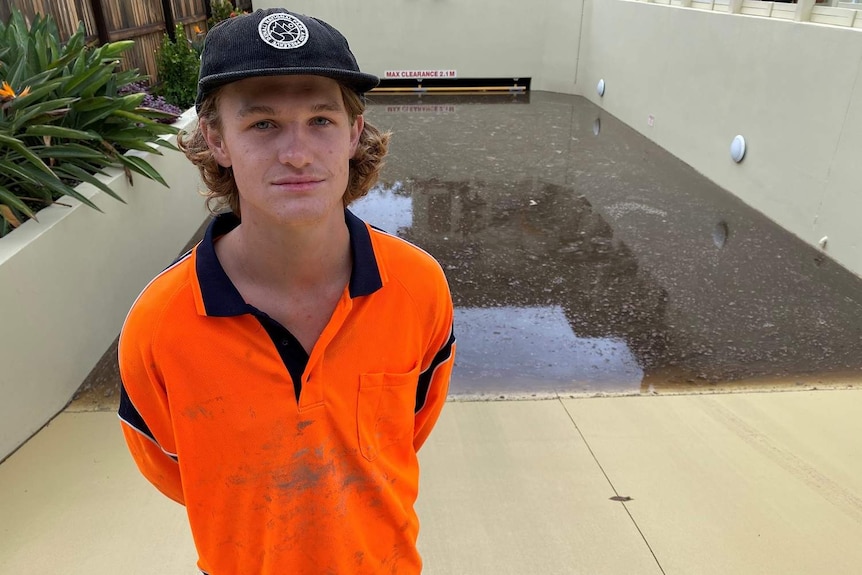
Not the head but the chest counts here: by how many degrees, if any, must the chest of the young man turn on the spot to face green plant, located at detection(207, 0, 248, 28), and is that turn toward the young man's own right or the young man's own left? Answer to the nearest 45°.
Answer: approximately 180°

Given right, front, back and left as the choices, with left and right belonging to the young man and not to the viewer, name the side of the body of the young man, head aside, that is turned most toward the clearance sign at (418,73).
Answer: back

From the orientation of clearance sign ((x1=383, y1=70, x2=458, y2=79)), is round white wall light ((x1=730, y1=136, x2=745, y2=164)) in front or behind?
in front

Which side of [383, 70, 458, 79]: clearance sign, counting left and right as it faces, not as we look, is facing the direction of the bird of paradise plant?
front

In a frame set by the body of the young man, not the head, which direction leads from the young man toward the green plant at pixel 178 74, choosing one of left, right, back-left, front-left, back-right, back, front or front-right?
back

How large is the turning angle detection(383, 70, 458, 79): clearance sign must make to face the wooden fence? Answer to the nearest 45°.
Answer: approximately 45° to its right

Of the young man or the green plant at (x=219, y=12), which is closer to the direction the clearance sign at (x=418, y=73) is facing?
the young man

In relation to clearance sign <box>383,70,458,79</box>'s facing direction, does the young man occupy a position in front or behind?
in front

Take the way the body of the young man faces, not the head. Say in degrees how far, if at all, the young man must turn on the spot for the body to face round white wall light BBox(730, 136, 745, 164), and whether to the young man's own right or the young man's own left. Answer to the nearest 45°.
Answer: approximately 135° to the young man's own left

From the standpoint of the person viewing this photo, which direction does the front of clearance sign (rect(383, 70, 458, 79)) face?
facing the viewer

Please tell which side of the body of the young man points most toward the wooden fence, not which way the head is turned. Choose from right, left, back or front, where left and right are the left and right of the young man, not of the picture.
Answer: back
